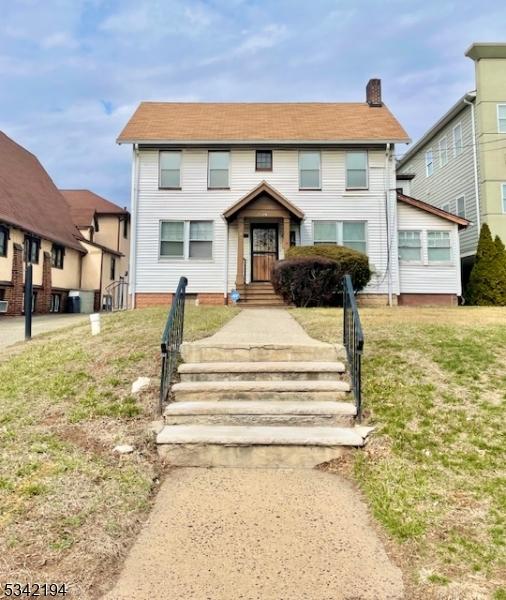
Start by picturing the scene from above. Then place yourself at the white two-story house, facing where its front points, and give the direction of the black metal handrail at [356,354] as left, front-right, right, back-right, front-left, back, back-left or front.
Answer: front

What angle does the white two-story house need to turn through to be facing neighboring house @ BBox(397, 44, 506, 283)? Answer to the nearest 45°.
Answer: approximately 90° to its left

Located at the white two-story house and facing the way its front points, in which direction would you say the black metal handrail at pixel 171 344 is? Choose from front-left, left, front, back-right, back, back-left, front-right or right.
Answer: front

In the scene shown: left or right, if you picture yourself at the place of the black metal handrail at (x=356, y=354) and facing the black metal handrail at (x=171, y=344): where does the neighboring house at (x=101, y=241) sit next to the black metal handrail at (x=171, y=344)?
right

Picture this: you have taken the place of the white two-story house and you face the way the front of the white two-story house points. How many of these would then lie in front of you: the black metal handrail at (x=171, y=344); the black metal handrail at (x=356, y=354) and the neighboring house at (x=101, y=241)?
2

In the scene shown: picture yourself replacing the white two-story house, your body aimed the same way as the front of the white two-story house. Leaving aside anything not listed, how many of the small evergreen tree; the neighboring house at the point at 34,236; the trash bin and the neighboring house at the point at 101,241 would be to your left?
1

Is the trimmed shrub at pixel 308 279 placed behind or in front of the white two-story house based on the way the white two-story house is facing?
in front

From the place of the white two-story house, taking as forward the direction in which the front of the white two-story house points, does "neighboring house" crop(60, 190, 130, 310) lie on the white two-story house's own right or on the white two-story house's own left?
on the white two-story house's own right

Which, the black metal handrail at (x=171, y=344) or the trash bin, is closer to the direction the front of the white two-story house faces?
the black metal handrail

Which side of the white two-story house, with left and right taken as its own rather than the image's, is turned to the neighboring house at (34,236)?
right

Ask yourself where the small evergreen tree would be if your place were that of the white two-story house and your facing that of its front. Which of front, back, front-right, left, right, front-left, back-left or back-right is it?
left

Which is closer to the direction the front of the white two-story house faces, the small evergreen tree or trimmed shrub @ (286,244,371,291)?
the trimmed shrub

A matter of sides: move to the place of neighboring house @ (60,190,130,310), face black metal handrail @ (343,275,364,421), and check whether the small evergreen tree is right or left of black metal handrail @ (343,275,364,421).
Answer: left
